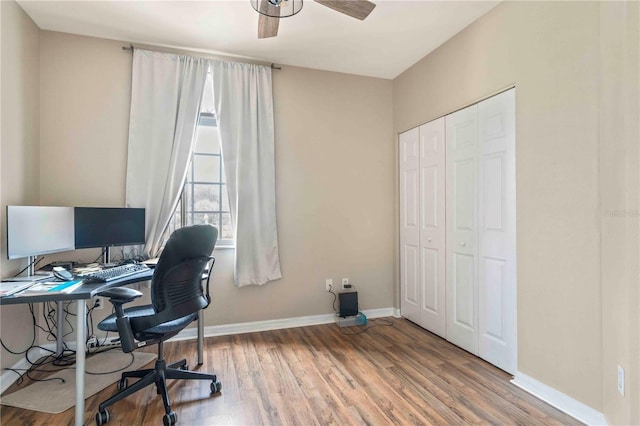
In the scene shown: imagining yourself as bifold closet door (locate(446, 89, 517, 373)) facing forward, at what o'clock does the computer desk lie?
The computer desk is roughly at 12 o'clock from the bifold closet door.

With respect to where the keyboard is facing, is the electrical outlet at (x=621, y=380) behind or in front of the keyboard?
in front

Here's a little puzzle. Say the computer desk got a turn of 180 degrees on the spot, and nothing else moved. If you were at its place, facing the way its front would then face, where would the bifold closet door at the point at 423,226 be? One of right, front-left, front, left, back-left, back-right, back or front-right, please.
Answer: back-right

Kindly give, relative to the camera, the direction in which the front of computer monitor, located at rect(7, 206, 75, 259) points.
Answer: facing the viewer and to the right of the viewer

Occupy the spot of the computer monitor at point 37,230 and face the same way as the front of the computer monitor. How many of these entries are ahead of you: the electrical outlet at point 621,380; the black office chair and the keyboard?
3

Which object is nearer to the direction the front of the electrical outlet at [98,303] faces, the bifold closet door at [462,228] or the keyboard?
the keyboard

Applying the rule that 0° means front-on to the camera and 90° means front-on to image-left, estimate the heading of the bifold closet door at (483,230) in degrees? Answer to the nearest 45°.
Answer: approximately 45°

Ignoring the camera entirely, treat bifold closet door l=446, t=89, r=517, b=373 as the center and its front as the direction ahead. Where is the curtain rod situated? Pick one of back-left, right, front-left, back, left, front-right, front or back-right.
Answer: front-right

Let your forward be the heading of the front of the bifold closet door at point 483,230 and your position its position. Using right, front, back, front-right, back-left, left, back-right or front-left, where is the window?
front-right

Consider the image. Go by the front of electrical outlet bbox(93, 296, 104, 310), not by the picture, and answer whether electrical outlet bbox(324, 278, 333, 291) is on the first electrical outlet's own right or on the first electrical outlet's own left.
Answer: on the first electrical outlet's own left

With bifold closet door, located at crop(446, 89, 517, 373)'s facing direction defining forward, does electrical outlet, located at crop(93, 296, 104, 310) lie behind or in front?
in front

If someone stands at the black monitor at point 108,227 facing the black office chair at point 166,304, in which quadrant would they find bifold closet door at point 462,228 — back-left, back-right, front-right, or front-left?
front-left

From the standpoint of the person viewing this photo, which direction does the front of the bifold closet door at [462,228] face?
facing the viewer and to the left of the viewer

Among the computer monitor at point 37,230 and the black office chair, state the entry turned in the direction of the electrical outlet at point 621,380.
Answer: the computer monitor

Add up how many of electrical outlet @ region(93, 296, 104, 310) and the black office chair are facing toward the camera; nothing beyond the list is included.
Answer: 1
